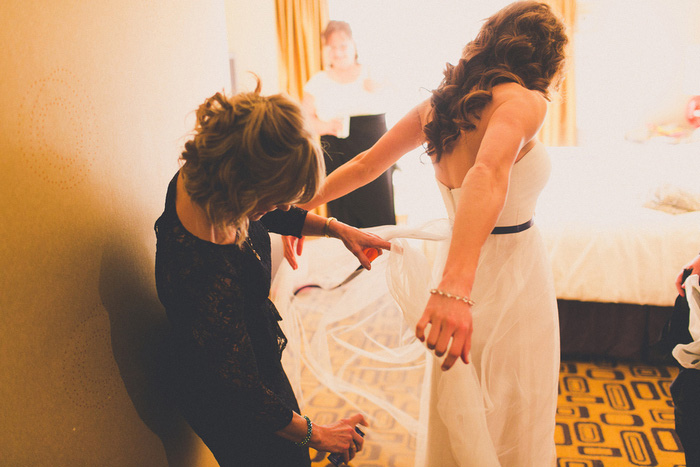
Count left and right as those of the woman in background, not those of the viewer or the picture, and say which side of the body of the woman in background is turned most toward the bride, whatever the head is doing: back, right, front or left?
front

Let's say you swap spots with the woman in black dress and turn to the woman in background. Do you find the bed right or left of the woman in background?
right

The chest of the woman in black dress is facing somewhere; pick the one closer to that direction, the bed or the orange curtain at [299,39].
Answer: the bed

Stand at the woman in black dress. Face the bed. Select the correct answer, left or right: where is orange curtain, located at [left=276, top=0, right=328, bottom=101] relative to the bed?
left

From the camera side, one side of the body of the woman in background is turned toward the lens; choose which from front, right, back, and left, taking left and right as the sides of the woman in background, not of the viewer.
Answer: front

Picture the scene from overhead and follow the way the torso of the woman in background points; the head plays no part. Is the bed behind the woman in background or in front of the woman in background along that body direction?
in front

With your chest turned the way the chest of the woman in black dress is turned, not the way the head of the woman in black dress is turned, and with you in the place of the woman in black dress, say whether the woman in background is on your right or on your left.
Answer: on your left

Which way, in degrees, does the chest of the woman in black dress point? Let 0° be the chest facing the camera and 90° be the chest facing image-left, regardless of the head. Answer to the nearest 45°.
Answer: approximately 270°

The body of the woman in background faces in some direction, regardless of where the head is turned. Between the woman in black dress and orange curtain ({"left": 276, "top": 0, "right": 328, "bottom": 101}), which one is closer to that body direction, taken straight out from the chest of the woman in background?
the woman in black dress

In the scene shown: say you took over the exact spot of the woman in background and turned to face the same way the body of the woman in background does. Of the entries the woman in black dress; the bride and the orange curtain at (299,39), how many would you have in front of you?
2

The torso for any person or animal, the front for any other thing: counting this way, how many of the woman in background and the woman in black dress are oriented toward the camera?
1

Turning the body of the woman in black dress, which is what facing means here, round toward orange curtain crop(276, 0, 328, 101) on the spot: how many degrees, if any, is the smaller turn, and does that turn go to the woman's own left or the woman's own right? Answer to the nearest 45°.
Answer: approximately 90° to the woman's own left

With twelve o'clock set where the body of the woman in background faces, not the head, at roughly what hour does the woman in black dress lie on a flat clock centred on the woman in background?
The woman in black dress is roughly at 12 o'clock from the woman in background.

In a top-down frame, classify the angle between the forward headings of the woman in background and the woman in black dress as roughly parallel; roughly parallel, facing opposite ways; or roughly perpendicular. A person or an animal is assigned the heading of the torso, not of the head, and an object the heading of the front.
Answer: roughly perpendicular

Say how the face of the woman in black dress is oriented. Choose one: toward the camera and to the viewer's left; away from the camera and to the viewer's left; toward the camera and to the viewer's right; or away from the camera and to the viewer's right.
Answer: away from the camera and to the viewer's right
